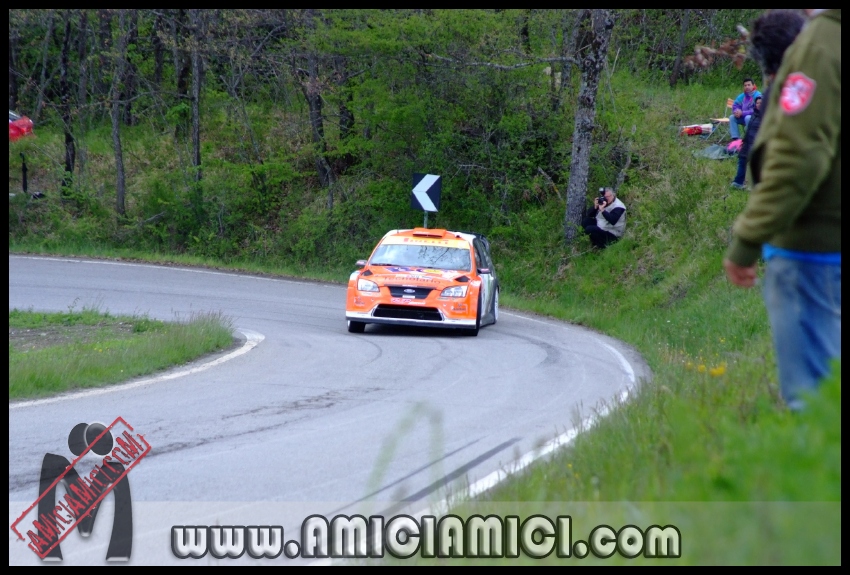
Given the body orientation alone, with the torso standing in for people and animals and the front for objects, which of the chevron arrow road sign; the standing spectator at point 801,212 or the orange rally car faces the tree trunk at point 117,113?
the standing spectator

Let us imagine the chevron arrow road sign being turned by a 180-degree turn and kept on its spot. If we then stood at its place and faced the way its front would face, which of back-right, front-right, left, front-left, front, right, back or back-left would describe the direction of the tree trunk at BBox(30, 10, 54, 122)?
front-left

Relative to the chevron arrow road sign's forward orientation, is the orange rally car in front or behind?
in front

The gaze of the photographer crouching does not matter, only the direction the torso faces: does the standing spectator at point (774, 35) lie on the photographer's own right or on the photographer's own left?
on the photographer's own left

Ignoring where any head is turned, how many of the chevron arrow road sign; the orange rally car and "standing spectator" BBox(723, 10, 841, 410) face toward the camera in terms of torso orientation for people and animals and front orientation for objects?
2

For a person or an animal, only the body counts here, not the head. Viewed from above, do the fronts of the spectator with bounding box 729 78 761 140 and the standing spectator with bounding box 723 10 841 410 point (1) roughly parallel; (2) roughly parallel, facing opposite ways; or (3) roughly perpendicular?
roughly perpendicular

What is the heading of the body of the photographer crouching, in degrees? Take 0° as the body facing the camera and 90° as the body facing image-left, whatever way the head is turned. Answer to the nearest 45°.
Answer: approximately 45°

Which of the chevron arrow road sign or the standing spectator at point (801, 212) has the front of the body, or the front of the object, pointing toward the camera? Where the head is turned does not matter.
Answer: the chevron arrow road sign

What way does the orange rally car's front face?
toward the camera

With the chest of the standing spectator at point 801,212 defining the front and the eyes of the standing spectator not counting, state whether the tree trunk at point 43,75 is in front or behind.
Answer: in front

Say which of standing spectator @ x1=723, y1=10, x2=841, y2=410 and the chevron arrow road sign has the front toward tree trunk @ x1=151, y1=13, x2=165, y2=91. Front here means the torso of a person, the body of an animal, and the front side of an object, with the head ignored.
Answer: the standing spectator

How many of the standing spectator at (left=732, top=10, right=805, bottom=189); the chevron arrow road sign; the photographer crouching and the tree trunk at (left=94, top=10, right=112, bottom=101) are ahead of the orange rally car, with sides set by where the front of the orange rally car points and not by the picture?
1

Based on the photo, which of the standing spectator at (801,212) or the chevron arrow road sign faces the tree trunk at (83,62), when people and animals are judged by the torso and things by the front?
the standing spectator

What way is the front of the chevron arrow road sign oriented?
toward the camera

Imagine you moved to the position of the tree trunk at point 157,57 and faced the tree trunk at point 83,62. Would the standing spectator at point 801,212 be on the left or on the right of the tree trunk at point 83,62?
left

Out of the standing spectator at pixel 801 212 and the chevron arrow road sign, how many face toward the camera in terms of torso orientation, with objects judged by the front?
1

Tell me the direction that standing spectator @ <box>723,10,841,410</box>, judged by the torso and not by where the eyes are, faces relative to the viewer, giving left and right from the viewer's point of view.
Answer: facing away from the viewer and to the left of the viewer
